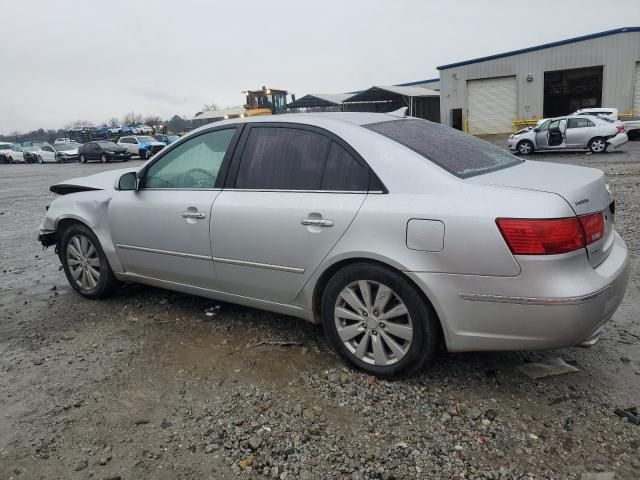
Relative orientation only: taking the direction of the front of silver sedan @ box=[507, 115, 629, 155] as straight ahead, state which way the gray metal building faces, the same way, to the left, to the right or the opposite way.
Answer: to the left

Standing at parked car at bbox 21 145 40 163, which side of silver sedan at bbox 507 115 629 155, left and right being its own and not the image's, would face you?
front

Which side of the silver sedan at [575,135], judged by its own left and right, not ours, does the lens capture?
left

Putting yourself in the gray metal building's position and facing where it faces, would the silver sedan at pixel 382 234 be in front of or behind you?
in front

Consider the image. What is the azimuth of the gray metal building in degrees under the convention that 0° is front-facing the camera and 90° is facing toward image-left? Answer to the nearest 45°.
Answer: approximately 0°

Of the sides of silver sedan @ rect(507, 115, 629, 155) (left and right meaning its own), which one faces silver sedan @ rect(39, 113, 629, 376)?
left

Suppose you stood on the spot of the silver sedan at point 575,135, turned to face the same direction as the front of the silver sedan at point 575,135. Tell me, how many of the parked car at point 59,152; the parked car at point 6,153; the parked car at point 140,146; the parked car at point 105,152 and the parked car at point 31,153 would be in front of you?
5

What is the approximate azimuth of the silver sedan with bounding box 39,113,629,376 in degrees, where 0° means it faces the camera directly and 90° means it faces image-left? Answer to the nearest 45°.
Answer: approximately 135°

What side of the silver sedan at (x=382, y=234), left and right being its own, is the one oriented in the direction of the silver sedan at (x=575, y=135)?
right

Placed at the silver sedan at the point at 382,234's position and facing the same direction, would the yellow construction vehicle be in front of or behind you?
in front

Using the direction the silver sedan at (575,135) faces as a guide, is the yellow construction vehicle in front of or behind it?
in front

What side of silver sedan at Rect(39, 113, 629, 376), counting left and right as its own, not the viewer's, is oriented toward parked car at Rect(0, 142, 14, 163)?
front

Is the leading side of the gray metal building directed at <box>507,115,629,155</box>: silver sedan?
yes

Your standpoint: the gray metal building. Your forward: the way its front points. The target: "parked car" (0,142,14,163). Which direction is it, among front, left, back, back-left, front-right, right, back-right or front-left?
right
